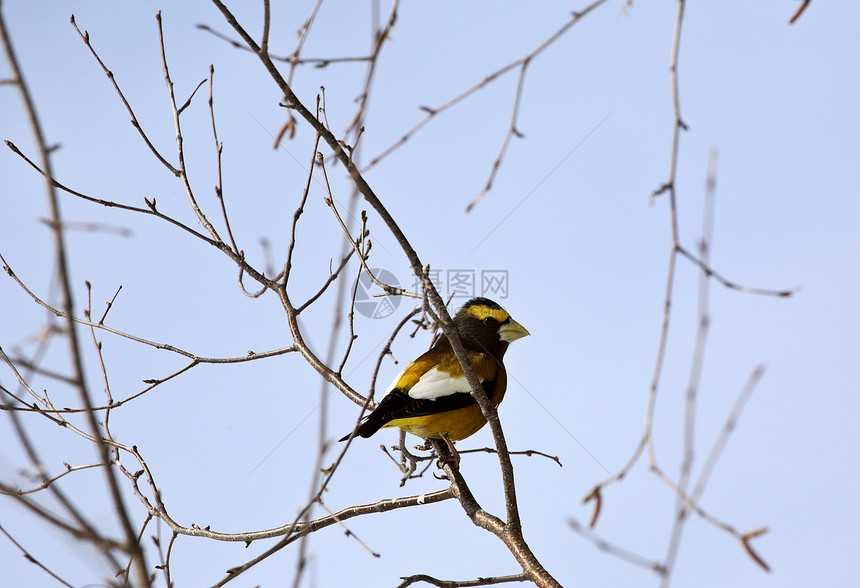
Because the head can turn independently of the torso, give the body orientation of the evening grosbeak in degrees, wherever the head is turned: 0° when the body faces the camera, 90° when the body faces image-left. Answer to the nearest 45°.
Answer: approximately 270°
